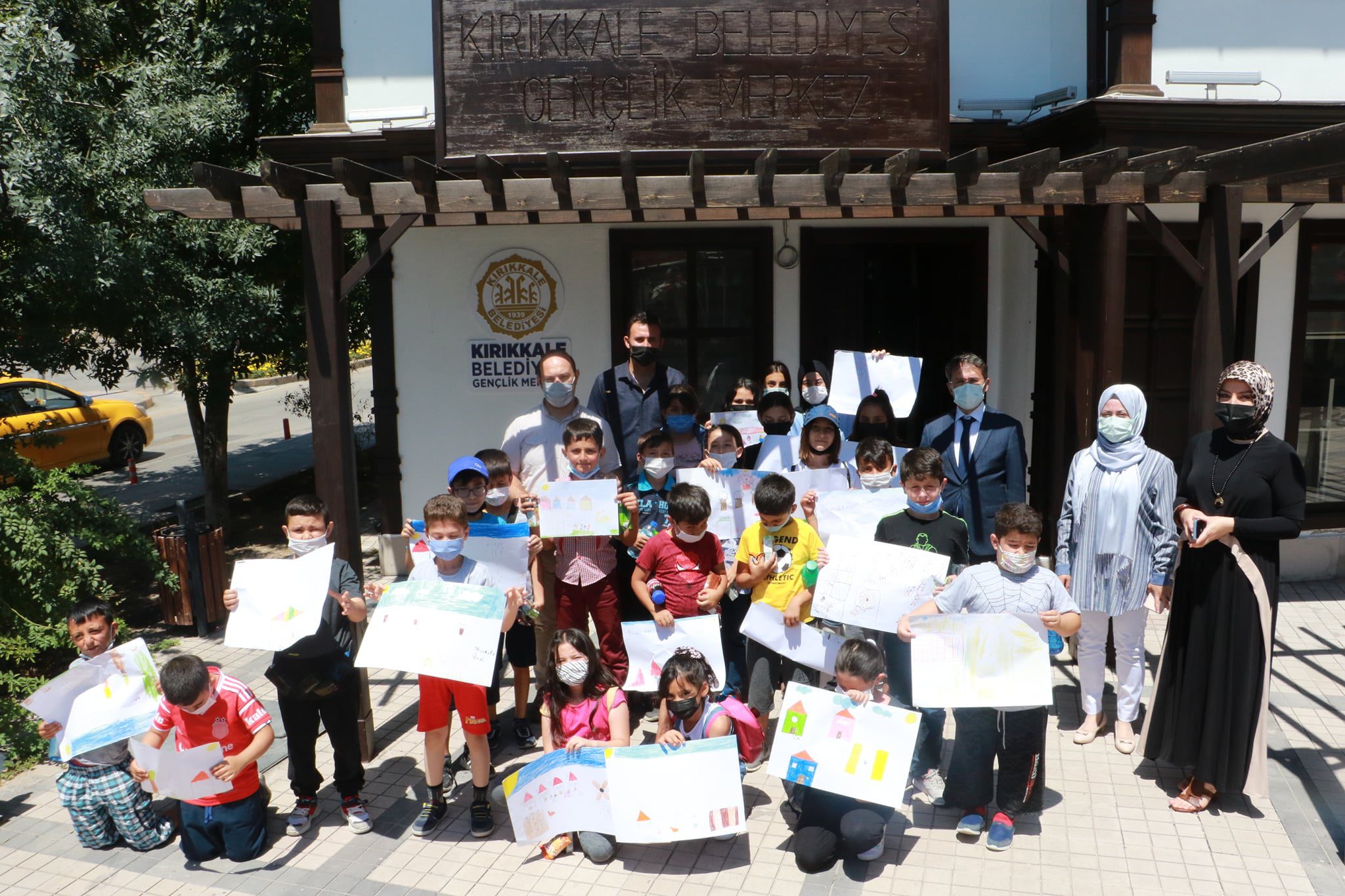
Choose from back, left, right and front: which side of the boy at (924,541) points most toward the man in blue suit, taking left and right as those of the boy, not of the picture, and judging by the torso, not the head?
back

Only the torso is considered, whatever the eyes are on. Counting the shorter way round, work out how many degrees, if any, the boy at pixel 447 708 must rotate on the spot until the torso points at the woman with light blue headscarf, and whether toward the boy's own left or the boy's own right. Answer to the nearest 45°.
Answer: approximately 90° to the boy's own left

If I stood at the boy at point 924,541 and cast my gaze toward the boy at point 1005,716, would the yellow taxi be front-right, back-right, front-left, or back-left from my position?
back-right

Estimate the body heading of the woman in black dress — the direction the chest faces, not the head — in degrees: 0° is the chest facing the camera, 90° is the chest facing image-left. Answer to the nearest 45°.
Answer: approximately 45°
